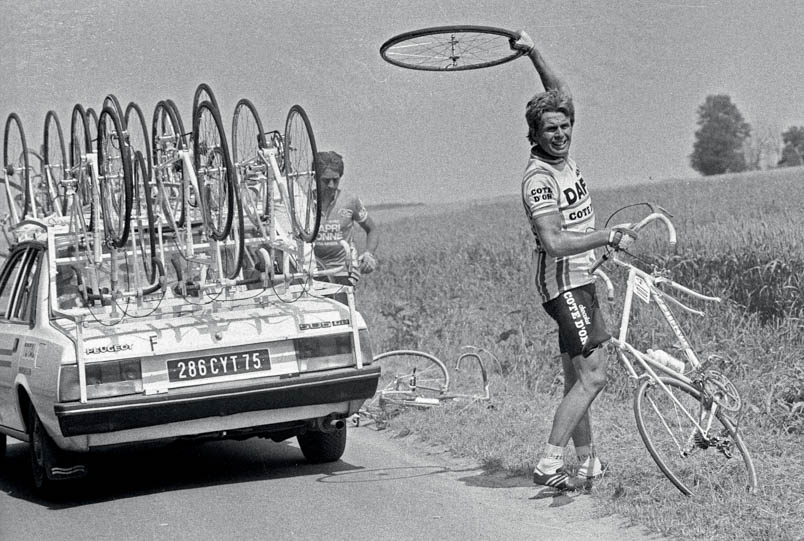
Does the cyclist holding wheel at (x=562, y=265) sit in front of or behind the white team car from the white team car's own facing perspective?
behind

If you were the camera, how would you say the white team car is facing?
facing away from the viewer and to the left of the viewer

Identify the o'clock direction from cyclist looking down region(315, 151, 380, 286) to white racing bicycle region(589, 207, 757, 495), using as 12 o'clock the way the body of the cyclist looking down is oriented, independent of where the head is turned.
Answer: The white racing bicycle is roughly at 11 o'clock from the cyclist looking down.

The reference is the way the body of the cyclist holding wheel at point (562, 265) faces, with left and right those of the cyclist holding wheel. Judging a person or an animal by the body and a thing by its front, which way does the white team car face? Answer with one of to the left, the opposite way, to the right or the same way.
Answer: the opposite way

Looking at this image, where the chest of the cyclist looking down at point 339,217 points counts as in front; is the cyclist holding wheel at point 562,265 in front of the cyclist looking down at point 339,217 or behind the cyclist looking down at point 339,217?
in front

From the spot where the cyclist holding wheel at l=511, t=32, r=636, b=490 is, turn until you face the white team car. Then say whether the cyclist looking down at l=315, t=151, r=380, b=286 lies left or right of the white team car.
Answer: right

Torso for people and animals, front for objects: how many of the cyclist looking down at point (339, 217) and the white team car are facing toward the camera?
1

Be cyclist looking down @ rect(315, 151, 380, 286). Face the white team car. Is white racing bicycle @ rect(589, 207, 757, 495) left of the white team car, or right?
left

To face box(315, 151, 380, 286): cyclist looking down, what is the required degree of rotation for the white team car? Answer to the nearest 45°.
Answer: approximately 90° to its right

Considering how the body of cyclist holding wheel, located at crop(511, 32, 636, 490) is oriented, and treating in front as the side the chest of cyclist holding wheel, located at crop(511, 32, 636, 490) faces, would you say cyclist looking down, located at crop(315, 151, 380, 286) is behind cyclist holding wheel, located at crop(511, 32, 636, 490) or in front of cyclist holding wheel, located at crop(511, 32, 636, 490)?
behind
